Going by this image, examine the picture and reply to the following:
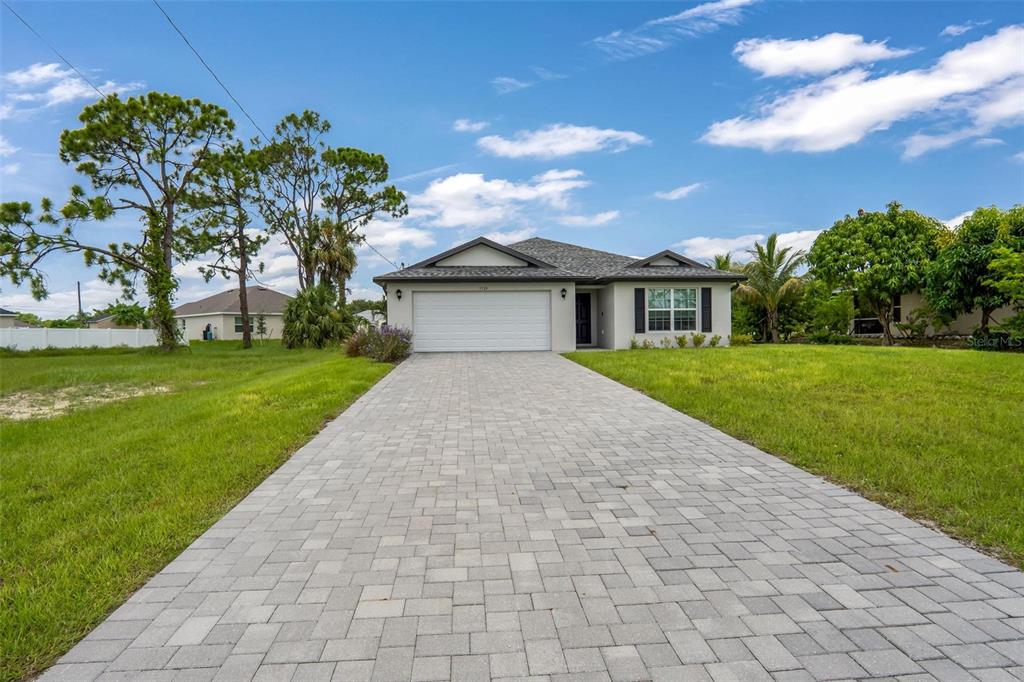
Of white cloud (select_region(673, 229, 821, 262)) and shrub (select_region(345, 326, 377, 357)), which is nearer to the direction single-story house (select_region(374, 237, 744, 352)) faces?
the shrub

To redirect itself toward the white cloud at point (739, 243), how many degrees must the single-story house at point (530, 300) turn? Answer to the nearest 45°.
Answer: approximately 135° to its left

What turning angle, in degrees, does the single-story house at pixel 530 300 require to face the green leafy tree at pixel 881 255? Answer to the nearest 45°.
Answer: approximately 135° to its left

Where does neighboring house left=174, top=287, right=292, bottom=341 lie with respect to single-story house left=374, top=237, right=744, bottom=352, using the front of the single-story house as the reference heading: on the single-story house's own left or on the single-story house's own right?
on the single-story house's own right

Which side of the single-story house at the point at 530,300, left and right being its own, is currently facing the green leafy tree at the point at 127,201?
right

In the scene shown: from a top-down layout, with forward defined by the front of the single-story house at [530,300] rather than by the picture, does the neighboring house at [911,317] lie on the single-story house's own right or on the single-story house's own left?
on the single-story house's own left

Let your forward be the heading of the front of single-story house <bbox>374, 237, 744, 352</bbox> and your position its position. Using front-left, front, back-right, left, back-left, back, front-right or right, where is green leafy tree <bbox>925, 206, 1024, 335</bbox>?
left

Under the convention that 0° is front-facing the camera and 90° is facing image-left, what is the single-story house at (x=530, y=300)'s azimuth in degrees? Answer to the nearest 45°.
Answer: approximately 0°

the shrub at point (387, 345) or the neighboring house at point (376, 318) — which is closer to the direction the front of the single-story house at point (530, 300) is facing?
the shrub
